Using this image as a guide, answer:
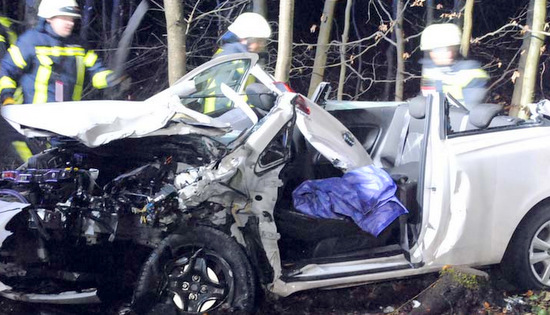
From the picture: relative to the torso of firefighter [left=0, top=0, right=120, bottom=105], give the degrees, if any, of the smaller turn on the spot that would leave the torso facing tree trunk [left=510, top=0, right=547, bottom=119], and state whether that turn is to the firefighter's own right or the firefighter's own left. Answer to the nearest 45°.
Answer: approximately 45° to the firefighter's own left

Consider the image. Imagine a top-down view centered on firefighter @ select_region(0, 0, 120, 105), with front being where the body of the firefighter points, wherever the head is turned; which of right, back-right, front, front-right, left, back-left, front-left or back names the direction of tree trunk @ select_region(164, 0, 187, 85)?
left

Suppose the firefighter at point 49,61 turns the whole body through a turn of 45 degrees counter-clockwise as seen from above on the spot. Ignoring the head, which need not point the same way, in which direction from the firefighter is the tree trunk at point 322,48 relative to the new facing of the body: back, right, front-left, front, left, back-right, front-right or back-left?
front-left

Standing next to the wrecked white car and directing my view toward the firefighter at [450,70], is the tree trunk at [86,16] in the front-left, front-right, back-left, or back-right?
front-left

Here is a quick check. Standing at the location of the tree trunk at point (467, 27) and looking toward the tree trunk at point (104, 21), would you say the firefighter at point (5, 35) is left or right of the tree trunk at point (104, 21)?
left

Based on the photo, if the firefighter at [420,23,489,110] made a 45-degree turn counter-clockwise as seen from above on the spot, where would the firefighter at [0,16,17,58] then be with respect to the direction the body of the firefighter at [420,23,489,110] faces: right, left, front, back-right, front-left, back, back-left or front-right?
right

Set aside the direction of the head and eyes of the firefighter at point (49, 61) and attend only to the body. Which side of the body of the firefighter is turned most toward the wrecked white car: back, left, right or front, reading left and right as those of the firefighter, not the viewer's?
front

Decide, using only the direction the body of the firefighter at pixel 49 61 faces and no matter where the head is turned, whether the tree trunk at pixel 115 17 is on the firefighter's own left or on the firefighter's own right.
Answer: on the firefighter's own left

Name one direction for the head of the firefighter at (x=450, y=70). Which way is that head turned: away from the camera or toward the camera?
toward the camera

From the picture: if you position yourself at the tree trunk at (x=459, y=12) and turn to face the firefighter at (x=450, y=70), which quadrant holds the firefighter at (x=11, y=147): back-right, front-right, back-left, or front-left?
front-right

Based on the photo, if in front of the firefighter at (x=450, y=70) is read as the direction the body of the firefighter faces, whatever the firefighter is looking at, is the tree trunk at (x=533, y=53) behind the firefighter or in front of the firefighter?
behind

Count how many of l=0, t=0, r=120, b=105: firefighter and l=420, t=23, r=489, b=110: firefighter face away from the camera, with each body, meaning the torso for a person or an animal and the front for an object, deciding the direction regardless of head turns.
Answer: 0

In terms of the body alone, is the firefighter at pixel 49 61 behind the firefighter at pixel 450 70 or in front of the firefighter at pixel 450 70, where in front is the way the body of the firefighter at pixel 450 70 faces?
in front

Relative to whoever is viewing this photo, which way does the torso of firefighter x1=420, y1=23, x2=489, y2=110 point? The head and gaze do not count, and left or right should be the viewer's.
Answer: facing the viewer and to the left of the viewer

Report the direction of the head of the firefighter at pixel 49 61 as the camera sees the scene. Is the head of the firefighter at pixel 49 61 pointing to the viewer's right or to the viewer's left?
to the viewer's right
